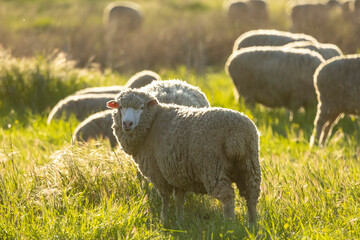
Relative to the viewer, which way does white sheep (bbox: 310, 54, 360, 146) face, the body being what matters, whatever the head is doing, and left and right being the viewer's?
facing to the right of the viewer

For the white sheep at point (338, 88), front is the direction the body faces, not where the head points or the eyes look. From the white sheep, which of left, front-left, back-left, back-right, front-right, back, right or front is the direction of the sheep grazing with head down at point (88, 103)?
back

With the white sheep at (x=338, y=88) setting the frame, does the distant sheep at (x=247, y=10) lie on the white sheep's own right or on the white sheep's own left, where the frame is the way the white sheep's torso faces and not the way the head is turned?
on the white sheep's own left
